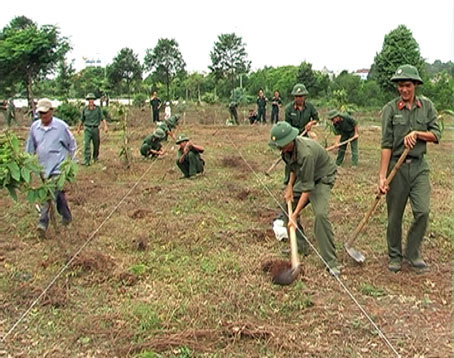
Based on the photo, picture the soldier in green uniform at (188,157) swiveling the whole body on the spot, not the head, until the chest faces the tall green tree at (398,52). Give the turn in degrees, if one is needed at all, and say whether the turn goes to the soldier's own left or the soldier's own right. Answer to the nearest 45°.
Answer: approximately 180°

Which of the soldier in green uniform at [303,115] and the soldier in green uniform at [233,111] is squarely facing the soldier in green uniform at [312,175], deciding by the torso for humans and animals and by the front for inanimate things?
the soldier in green uniform at [303,115]

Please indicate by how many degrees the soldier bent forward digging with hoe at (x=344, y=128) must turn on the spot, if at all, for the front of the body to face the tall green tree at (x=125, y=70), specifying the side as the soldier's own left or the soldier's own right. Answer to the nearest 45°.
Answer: approximately 90° to the soldier's own right

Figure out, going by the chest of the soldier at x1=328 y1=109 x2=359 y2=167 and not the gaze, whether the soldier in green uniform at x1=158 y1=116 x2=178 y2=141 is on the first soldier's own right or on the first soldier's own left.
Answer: on the first soldier's own right

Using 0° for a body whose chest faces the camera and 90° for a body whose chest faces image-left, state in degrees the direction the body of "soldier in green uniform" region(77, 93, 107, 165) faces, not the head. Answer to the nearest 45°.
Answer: approximately 0°
